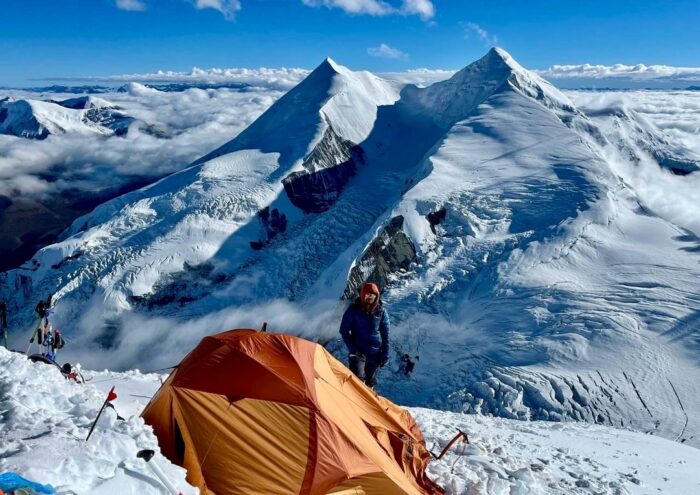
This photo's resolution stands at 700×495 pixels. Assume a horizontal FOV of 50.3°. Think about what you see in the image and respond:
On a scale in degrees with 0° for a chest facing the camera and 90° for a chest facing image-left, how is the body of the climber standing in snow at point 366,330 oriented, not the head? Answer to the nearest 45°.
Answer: approximately 0°

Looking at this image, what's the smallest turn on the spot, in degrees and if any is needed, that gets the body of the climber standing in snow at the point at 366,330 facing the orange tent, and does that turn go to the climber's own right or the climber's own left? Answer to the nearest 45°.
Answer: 0° — they already face it
